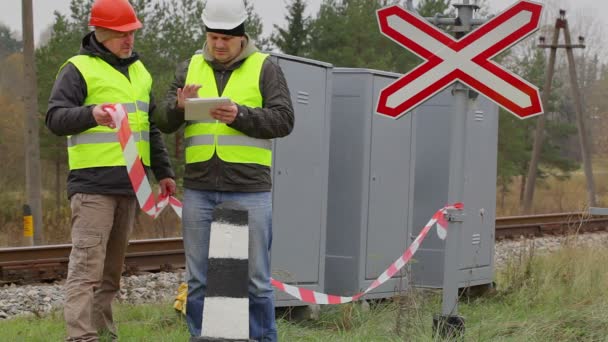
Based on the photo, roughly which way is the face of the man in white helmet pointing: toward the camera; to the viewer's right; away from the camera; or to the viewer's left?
toward the camera

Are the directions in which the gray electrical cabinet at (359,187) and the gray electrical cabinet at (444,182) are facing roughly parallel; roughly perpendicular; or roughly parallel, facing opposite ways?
roughly parallel

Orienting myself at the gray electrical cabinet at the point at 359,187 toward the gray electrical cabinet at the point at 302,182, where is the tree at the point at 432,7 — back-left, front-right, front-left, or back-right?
back-right

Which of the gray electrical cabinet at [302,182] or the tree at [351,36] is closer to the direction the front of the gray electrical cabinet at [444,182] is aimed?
the gray electrical cabinet

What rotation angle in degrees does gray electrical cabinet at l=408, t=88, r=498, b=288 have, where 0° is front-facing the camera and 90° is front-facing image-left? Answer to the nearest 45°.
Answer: approximately 315°

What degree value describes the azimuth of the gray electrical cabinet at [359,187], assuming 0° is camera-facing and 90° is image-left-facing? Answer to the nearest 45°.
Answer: approximately 315°

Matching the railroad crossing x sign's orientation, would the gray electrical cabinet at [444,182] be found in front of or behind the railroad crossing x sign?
behind

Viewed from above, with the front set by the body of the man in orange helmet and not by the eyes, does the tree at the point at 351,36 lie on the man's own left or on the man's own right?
on the man's own left

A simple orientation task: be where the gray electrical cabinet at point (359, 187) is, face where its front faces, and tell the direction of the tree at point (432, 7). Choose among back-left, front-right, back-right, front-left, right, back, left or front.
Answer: back-left

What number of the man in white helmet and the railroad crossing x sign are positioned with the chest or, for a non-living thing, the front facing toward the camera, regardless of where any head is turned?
2

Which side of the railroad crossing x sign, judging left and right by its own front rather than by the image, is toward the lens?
front

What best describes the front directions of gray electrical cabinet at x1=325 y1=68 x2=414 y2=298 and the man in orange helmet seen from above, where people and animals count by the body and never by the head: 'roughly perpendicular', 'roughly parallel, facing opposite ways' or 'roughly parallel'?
roughly parallel

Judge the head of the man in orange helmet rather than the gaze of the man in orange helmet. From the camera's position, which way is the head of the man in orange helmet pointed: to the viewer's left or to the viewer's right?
to the viewer's right

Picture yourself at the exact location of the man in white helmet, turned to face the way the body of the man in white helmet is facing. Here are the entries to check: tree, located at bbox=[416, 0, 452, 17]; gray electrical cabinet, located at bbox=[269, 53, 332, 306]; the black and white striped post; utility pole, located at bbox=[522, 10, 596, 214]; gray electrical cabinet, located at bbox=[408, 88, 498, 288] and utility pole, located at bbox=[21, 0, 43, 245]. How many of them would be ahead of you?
1

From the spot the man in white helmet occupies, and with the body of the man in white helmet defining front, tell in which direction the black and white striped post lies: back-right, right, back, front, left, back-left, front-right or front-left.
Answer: front
